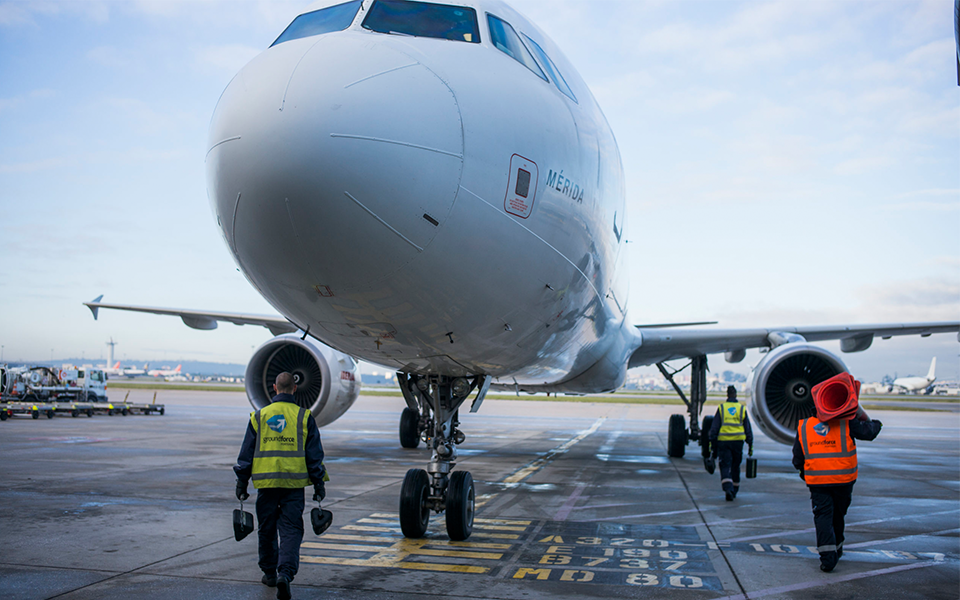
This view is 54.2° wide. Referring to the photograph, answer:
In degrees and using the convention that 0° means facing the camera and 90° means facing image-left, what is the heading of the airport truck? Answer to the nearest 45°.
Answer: approximately 270°

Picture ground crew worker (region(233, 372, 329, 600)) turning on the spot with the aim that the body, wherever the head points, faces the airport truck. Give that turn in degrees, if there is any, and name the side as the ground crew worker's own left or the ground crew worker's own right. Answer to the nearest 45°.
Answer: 0° — they already face it

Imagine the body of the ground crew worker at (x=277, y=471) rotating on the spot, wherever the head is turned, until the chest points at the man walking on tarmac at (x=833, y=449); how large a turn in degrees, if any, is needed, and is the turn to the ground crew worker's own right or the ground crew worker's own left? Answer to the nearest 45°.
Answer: approximately 90° to the ground crew worker's own right

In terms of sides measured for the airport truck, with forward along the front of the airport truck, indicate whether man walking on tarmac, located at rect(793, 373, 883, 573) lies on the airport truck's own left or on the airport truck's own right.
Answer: on the airport truck's own right

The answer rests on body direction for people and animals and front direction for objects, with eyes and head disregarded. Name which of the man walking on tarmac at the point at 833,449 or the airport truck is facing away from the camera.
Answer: the man walking on tarmac

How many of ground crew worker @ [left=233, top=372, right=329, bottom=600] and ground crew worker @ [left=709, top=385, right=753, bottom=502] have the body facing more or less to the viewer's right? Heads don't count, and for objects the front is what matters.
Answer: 0

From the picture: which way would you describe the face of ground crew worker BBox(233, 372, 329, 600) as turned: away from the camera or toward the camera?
away from the camera

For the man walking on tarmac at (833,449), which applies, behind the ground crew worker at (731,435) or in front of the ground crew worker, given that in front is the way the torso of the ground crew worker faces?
behind

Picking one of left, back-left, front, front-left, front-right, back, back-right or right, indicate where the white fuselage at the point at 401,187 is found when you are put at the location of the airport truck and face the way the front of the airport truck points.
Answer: right

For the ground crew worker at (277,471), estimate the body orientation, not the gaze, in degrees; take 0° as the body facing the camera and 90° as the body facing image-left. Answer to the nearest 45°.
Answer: approximately 180°

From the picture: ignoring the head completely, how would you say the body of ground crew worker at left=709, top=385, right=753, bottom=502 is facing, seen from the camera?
away from the camera

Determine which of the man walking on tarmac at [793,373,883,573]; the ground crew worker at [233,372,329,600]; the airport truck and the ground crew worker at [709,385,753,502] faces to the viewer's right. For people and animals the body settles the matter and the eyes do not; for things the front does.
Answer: the airport truck

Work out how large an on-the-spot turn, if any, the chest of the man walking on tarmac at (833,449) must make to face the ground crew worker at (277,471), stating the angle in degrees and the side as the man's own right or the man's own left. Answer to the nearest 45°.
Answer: approximately 135° to the man's own left
